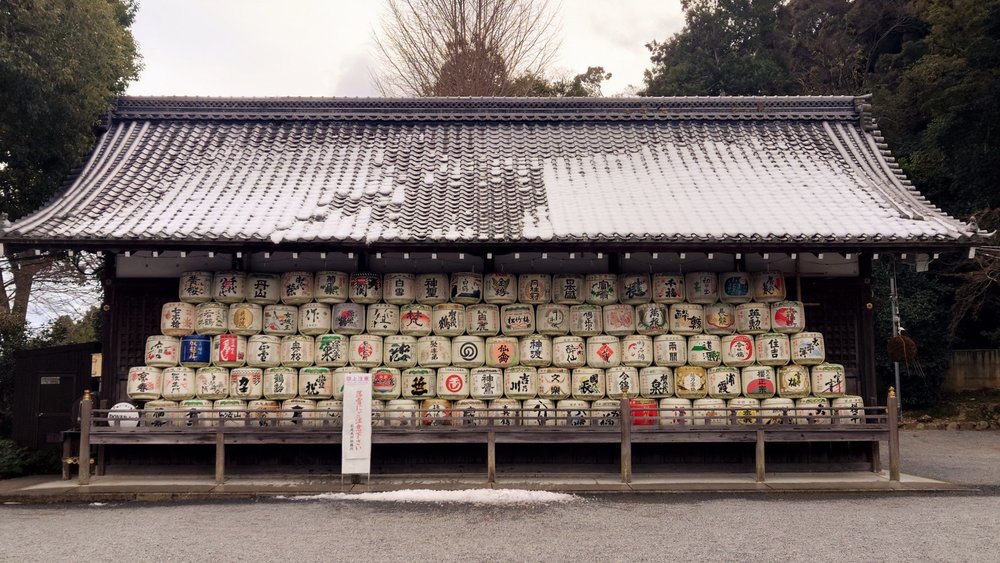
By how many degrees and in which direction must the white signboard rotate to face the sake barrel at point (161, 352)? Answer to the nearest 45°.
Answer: approximately 135° to its right

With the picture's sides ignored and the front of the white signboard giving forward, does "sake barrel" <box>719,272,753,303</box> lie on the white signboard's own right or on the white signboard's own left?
on the white signboard's own left

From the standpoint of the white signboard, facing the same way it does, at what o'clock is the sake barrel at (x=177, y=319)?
The sake barrel is roughly at 4 o'clock from the white signboard.

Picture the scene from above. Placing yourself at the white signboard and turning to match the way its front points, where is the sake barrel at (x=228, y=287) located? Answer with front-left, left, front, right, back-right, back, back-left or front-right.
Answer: back-right

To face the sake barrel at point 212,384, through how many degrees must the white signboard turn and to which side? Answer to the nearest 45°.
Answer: approximately 135° to its right

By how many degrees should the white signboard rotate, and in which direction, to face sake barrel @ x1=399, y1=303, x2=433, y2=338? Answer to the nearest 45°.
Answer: approximately 135° to its left

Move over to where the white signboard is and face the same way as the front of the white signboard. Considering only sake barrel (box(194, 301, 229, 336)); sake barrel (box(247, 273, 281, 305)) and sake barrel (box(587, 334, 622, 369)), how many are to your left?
1

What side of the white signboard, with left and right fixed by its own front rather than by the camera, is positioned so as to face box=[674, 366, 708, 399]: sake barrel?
left

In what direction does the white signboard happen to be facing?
toward the camera

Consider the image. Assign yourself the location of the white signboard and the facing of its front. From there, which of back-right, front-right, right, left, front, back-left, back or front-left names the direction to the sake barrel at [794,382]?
left

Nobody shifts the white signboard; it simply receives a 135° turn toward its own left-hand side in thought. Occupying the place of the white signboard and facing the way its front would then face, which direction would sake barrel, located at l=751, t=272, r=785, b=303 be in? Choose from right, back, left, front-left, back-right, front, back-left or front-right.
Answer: front-right

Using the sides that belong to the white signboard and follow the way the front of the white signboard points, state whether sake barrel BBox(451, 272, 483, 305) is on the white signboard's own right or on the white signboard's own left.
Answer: on the white signboard's own left

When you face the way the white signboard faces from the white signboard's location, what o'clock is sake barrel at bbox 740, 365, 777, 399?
The sake barrel is roughly at 9 o'clock from the white signboard.

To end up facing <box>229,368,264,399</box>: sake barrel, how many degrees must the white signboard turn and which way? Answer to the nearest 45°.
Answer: approximately 135° to its right

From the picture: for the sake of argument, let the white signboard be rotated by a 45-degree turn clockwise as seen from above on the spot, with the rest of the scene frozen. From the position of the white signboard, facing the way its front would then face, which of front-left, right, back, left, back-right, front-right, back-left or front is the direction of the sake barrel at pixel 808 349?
back-left
